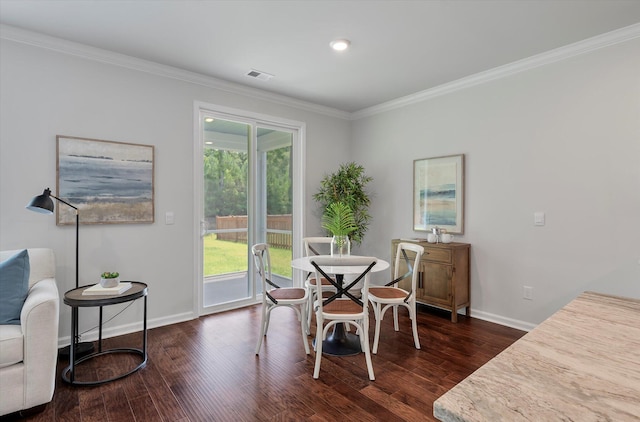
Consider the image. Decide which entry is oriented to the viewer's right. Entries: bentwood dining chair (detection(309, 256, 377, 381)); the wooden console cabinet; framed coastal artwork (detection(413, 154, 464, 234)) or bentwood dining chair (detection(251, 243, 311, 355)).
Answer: bentwood dining chair (detection(251, 243, 311, 355))

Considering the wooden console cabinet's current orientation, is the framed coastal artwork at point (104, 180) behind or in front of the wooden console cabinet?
in front

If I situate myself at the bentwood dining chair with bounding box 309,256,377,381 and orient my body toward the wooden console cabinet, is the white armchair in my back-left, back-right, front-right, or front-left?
back-left

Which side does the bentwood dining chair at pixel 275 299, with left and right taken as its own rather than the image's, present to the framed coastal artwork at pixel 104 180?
back

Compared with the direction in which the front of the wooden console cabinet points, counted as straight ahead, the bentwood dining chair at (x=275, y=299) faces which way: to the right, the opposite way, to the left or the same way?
the opposite way

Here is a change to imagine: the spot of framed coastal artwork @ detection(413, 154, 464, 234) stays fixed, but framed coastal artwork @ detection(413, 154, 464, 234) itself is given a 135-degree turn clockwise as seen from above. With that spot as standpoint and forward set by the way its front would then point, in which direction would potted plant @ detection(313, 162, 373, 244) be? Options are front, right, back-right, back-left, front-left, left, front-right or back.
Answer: left

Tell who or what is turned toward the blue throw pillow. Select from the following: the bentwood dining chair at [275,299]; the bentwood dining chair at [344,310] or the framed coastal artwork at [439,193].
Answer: the framed coastal artwork

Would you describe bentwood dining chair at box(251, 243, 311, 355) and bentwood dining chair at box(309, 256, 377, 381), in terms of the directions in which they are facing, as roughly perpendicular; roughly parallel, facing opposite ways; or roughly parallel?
roughly perpendicular

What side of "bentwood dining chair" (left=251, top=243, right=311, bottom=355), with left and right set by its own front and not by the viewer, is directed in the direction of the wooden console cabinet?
front

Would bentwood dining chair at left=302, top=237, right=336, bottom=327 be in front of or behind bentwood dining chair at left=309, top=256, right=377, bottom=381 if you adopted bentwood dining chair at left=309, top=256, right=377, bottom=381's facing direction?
in front

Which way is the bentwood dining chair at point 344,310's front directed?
away from the camera

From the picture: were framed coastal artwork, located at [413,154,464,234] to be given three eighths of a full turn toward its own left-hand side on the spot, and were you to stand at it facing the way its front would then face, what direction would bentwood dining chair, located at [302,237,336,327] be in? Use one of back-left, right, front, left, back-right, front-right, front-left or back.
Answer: back-right

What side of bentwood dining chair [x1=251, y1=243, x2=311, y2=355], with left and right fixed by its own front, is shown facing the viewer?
right

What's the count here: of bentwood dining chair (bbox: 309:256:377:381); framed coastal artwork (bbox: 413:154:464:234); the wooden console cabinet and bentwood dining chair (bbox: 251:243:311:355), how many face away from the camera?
1

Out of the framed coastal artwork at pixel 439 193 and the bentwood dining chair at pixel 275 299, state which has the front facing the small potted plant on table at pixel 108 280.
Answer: the framed coastal artwork

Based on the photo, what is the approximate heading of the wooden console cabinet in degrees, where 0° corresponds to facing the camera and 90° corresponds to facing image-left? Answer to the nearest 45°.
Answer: approximately 45°

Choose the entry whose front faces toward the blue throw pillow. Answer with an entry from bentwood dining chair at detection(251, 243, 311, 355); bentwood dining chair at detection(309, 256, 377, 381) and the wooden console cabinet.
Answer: the wooden console cabinet
